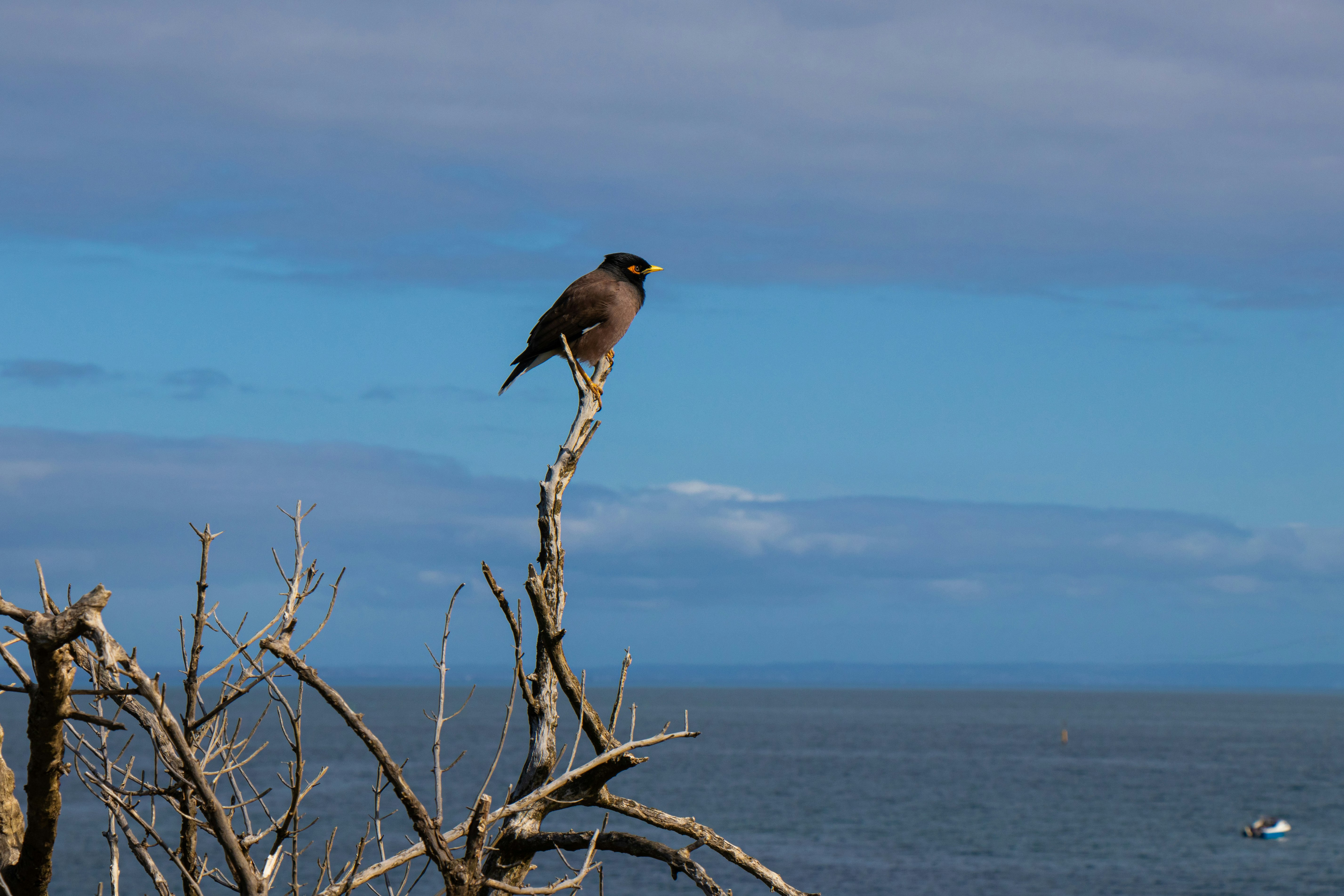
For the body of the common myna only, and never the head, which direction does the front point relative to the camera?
to the viewer's right

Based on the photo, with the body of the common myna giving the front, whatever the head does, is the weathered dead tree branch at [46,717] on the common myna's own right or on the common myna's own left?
on the common myna's own right
